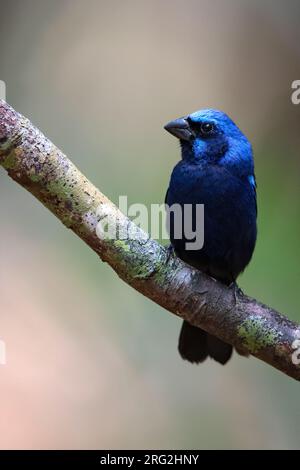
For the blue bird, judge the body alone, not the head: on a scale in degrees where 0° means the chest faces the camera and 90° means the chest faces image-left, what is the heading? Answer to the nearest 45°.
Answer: approximately 45°
